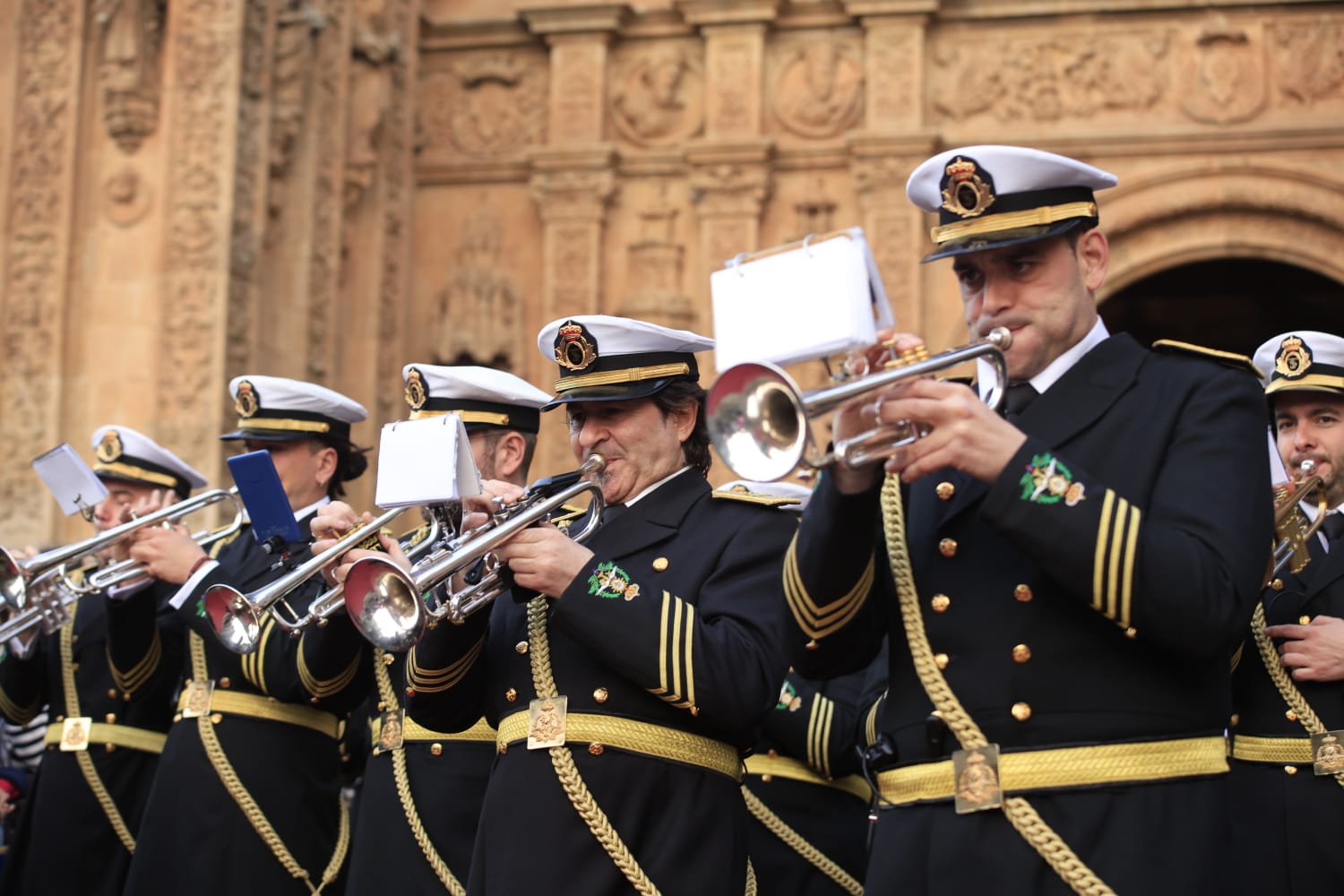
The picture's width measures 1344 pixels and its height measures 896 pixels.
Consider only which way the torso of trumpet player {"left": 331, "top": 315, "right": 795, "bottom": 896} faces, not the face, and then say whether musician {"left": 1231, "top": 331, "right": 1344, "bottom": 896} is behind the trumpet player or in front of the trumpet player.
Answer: behind

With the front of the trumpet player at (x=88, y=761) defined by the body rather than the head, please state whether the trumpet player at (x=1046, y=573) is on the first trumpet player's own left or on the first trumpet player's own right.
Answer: on the first trumpet player's own left

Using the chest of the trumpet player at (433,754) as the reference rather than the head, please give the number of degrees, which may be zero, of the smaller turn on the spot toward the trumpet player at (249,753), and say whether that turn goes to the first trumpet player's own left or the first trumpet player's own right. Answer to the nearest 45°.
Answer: approximately 90° to the first trumpet player's own right

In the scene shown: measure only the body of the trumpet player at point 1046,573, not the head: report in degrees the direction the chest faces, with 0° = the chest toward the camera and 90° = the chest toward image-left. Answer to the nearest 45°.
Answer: approximately 45°

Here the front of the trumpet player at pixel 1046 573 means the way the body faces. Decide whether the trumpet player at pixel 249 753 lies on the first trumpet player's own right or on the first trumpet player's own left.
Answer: on the first trumpet player's own right

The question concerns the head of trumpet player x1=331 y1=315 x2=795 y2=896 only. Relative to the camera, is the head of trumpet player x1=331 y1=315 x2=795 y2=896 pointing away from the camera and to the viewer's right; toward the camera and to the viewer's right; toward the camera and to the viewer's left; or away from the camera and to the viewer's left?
toward the camera and to the viewer's left

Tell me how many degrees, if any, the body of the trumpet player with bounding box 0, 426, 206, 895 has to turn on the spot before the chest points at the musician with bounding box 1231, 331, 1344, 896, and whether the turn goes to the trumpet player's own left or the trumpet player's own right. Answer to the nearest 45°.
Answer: approximately 90° to the trumpet player's own left

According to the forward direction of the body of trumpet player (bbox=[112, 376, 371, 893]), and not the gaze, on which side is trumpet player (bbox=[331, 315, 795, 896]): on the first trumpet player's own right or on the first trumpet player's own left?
on the first trumpet player's own left

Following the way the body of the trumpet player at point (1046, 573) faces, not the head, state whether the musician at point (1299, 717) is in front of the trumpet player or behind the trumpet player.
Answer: behind

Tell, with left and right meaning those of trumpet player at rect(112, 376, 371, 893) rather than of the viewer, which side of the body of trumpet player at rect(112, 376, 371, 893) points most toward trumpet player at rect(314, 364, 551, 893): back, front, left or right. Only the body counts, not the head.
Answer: left

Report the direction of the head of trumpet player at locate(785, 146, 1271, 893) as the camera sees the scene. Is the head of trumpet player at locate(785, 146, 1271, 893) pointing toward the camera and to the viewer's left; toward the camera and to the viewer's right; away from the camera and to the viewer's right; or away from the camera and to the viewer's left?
toward the camera and to the viewer's left

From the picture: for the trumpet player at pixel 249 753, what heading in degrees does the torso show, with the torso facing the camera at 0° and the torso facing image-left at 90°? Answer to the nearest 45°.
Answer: approximately 45°

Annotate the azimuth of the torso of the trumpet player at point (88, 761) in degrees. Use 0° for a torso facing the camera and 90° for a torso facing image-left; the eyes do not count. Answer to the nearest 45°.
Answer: approximately 45°

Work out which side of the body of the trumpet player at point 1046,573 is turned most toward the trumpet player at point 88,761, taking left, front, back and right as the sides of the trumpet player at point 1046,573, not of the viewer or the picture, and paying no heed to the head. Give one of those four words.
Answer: right

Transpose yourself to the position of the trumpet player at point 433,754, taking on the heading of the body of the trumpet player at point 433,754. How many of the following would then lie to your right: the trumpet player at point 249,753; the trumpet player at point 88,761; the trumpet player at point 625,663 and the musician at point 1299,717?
2

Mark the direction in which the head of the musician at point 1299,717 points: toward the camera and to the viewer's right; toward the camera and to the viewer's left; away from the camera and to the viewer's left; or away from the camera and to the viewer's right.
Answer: toward the camera and to the viewer's left
